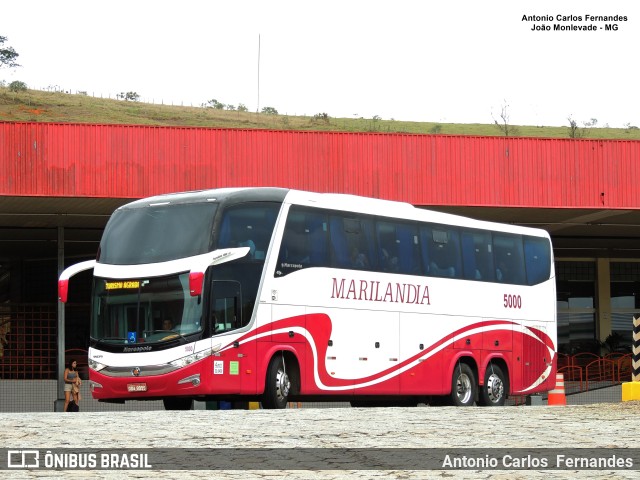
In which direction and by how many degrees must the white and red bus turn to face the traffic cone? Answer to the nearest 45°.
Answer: approximately 180°

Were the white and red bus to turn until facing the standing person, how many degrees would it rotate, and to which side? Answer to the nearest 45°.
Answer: approximately 90° to its right

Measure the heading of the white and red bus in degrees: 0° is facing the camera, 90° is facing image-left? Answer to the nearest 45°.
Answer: approximately 45°

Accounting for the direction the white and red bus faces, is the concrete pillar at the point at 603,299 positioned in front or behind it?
behind

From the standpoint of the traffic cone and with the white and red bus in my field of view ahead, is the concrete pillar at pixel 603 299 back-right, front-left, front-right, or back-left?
back-right
